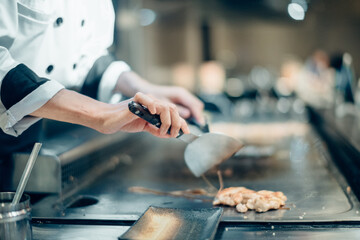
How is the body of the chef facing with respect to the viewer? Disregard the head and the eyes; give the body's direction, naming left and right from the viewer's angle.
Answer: facing the viewer and to the right of the viewer

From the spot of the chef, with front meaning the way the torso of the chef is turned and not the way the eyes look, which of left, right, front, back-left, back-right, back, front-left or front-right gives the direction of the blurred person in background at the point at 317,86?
left
